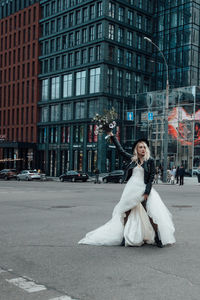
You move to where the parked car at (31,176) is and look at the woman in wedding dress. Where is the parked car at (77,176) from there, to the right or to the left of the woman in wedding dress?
left

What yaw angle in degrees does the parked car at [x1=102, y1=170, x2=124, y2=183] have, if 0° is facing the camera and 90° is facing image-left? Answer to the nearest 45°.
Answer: approximately 90°

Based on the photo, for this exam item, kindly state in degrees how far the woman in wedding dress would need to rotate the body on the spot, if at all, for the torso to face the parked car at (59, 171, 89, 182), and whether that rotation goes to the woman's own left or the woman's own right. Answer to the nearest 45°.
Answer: approximately 180°

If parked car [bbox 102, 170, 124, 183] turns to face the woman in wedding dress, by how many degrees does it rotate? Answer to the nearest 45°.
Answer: approximately 90° to its left

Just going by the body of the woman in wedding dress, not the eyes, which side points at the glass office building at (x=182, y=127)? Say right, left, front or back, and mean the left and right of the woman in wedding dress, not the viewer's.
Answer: back

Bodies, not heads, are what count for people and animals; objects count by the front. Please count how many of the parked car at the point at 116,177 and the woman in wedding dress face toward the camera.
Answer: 1

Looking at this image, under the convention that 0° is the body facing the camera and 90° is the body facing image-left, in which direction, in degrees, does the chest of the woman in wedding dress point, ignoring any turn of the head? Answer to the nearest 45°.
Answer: approximately 0°

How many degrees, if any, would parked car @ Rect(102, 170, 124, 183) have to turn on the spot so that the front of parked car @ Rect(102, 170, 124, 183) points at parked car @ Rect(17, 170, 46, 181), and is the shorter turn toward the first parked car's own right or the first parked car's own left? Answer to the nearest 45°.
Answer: approximately 45° to the first parked car's own right

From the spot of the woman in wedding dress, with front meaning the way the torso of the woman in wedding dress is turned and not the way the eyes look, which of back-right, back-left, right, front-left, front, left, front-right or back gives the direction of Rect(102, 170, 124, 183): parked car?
back

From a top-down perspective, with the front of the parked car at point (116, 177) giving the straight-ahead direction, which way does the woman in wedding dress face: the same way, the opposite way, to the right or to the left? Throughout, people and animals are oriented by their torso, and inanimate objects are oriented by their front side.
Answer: to the left
